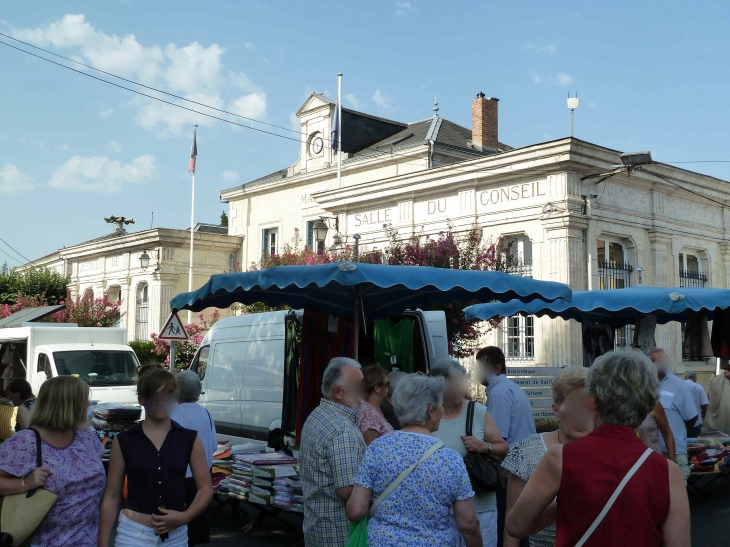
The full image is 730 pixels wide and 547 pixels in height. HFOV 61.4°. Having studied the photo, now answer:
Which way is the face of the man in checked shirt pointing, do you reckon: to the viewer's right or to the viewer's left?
to the viewer's right

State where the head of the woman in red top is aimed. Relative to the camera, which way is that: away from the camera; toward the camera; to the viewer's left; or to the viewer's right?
away from the camera

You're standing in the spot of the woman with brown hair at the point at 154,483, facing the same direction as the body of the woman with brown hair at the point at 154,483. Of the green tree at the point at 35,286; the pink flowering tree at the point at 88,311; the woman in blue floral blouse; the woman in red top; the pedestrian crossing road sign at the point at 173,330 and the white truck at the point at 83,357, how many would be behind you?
4

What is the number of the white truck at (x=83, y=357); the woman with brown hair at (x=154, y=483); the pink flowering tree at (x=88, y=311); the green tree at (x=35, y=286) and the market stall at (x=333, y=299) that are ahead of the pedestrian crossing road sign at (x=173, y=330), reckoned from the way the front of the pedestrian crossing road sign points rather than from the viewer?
2

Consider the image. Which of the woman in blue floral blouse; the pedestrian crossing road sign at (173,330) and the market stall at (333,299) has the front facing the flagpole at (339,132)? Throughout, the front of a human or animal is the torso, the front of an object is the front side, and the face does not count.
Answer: the woman in blue floral blouse

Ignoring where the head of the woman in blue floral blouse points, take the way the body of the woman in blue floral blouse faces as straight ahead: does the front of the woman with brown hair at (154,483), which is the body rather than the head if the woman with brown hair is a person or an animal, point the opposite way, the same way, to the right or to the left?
the opposite way

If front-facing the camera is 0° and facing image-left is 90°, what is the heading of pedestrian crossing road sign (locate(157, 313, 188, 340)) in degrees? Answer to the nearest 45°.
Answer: approximately 0°

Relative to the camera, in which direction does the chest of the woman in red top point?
away from the camera

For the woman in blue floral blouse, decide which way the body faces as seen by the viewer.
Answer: away from the camera

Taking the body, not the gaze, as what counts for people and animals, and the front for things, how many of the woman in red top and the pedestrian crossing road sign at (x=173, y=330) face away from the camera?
1

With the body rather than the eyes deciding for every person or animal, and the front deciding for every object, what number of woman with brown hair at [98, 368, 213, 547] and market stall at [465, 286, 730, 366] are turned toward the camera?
2

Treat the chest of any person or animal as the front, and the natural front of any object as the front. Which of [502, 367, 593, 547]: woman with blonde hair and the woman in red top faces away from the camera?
the woman in red top

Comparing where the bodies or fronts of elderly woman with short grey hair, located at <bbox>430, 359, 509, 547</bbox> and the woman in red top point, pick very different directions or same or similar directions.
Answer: very different directions
